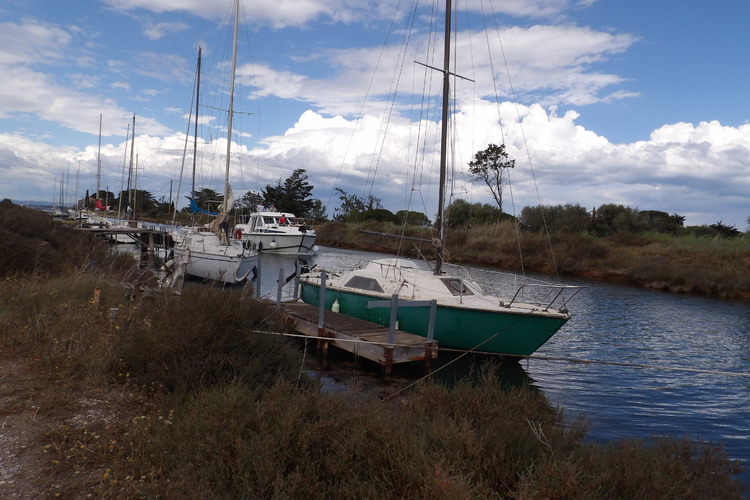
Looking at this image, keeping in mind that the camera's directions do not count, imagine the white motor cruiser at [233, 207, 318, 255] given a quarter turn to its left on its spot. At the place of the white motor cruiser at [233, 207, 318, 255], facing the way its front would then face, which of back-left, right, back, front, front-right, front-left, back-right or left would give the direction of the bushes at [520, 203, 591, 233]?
front-right

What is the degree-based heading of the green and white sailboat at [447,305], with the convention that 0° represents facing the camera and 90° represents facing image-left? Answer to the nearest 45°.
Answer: approximately 315°

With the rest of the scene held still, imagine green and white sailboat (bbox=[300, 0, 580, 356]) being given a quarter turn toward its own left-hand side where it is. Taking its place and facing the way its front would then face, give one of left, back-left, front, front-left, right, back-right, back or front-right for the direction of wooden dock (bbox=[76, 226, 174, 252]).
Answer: left

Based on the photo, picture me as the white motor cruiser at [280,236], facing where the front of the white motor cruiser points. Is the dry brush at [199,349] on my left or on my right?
on my right
